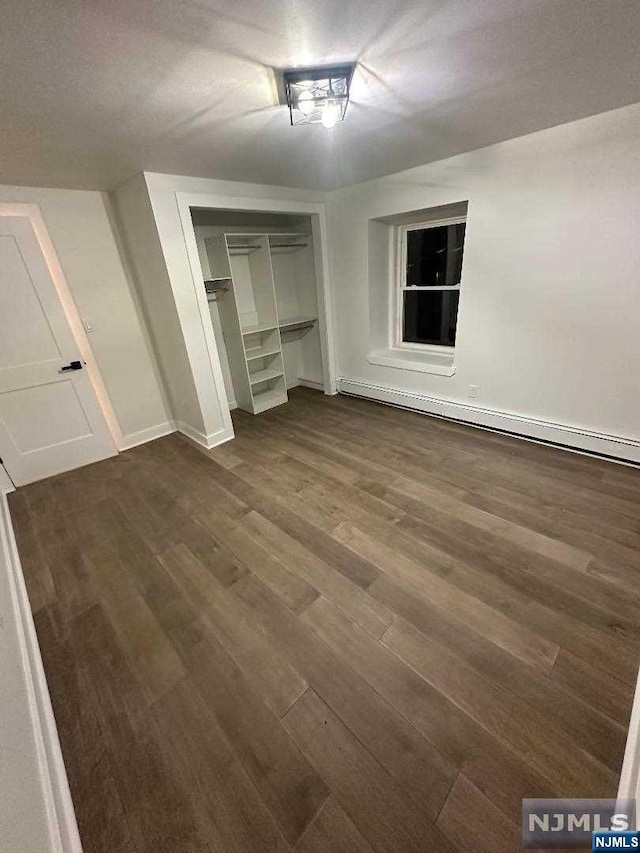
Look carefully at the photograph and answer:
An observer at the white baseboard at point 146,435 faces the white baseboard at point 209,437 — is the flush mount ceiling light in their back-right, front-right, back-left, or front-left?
front-right

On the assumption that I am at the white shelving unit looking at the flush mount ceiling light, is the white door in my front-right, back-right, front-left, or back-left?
front-right

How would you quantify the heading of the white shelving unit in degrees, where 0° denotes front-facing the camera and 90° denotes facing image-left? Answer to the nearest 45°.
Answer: approximately 315°

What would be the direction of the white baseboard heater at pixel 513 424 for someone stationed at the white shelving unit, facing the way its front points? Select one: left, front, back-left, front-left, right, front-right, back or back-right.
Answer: front

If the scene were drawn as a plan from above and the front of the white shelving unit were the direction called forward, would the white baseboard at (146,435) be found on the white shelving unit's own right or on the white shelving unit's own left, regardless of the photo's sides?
on the white shelving unit's own right

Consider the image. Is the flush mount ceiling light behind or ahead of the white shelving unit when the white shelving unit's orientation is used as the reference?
ahead

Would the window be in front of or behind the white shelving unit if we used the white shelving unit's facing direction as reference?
in front

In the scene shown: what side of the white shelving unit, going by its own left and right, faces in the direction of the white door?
right
